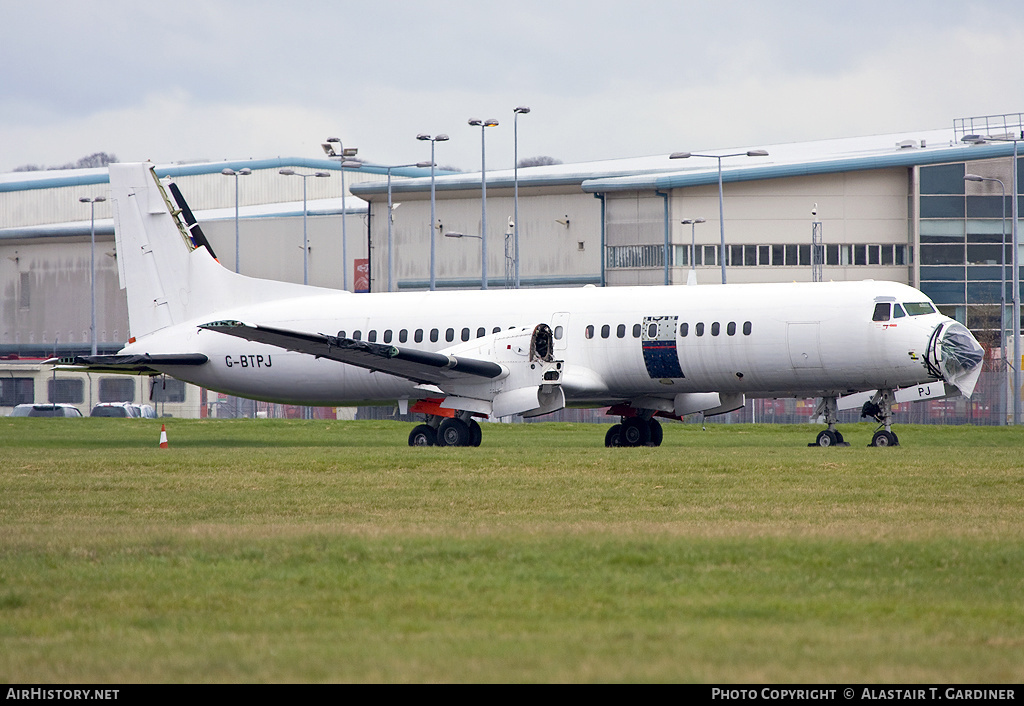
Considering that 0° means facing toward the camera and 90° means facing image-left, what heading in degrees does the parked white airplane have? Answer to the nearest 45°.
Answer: approximately 315°
